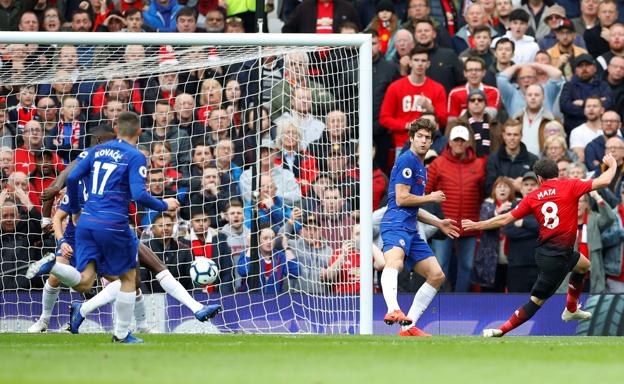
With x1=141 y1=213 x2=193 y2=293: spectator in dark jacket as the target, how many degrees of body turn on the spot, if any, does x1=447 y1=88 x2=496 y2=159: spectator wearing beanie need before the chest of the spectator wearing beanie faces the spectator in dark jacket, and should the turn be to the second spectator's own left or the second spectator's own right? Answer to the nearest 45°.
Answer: approximately 45° to the second spectator's own right

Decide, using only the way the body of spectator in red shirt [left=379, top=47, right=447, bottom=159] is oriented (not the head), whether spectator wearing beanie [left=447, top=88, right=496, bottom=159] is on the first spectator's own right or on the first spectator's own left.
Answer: on the first spectator's own left

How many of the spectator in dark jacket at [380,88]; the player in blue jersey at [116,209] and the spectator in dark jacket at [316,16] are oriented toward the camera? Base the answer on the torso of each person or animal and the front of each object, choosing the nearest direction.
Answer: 2

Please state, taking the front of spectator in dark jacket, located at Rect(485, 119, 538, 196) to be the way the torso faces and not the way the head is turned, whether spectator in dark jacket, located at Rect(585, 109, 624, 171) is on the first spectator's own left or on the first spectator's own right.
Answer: on the first spectator's own left

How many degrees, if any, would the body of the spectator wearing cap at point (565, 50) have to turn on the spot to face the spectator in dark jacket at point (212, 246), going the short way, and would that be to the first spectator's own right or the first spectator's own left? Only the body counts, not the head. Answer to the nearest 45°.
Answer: approximately 45° to the first spectator's own right

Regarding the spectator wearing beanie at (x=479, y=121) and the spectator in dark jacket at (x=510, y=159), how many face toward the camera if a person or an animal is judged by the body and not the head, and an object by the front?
2

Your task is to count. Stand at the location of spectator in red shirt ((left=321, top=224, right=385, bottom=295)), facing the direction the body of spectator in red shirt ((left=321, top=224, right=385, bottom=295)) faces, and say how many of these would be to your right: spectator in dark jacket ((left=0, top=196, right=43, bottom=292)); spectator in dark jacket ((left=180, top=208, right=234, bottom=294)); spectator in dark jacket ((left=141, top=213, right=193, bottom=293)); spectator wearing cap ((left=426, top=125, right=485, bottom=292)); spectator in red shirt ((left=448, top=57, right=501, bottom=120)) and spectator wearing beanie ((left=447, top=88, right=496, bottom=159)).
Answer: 3
